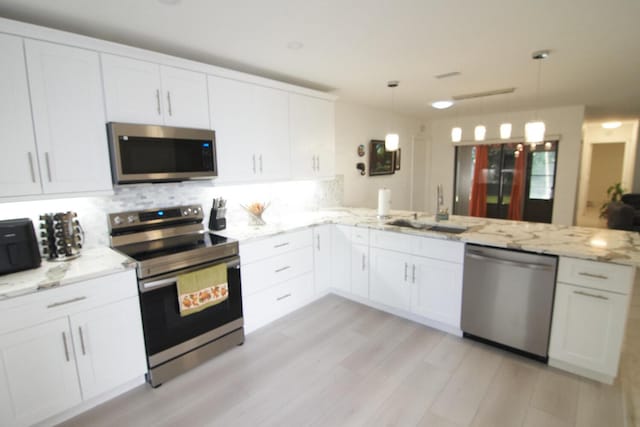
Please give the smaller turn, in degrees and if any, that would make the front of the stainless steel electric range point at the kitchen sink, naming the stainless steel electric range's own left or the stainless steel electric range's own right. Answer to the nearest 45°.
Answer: approximately 45° to the stainless steel electric range's own left

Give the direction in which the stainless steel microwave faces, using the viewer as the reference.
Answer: facing the viewer and to the right of the viewer

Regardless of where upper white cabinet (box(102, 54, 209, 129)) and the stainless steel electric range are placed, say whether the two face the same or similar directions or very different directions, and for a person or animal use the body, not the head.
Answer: same or similar directions

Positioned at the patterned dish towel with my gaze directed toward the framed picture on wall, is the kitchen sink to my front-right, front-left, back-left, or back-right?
front-right

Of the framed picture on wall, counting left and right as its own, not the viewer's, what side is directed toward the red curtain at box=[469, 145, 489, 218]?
left

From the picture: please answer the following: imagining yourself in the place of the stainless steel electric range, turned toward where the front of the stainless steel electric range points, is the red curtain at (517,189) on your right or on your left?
on your left
